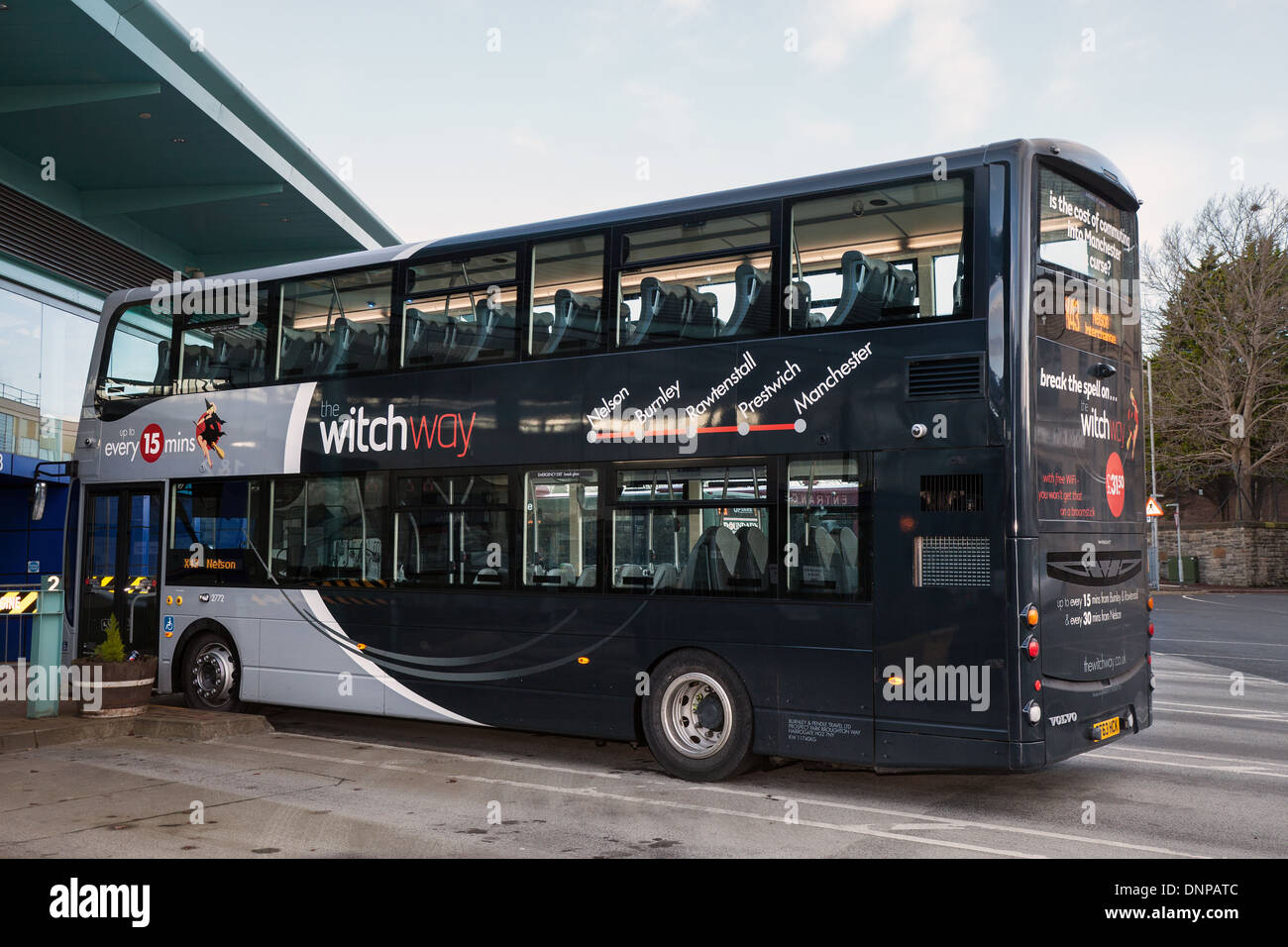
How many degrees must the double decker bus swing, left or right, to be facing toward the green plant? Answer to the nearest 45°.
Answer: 0° — it already faces it

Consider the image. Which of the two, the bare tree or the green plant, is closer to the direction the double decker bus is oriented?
the green plant

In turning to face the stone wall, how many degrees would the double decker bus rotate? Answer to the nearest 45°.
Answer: approximately 90° to its right

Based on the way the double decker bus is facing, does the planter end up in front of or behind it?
in front

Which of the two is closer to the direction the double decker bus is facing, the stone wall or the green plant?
the green plant

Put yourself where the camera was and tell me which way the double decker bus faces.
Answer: facing away from the viewer and to the left of the viewer

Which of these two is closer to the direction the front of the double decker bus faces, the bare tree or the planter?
the planter

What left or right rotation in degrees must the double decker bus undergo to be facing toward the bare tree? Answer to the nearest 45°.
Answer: approximately 90° to its right
